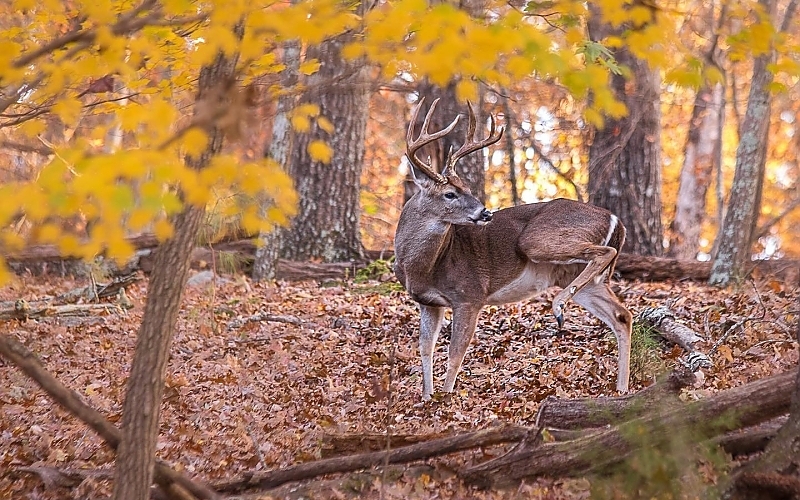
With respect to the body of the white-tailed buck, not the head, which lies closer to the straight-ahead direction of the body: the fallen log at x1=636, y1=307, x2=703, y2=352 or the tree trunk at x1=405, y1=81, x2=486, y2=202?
the tree trunk

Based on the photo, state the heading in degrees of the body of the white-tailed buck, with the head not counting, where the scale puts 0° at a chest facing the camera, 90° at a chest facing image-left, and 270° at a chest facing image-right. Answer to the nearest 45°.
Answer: approximately 90°

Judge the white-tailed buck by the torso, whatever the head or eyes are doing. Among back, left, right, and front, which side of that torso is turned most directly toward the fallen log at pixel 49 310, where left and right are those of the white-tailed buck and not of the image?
front

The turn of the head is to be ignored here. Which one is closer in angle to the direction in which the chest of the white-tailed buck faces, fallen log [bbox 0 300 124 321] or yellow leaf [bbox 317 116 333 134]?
the fallen log

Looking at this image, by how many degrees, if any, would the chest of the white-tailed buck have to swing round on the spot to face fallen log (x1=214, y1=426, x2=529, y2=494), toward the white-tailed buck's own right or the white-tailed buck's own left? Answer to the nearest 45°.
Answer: approximately 90° to the white-tailed buck's own left

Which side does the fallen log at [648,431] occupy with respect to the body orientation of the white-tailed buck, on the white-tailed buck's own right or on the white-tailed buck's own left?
on the white-tailed buck's own left
